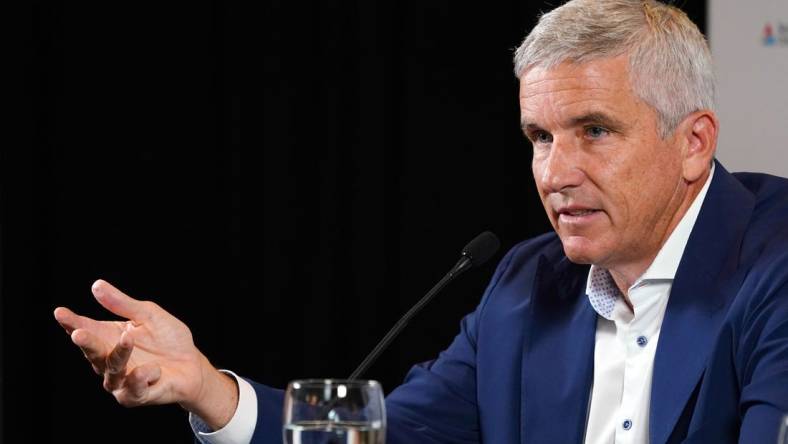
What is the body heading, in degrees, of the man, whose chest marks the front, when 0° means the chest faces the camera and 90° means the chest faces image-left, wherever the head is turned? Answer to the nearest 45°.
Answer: approximately 45°

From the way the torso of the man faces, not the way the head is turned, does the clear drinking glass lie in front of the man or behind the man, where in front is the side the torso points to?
in front

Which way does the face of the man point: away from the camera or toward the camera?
toward the camera
